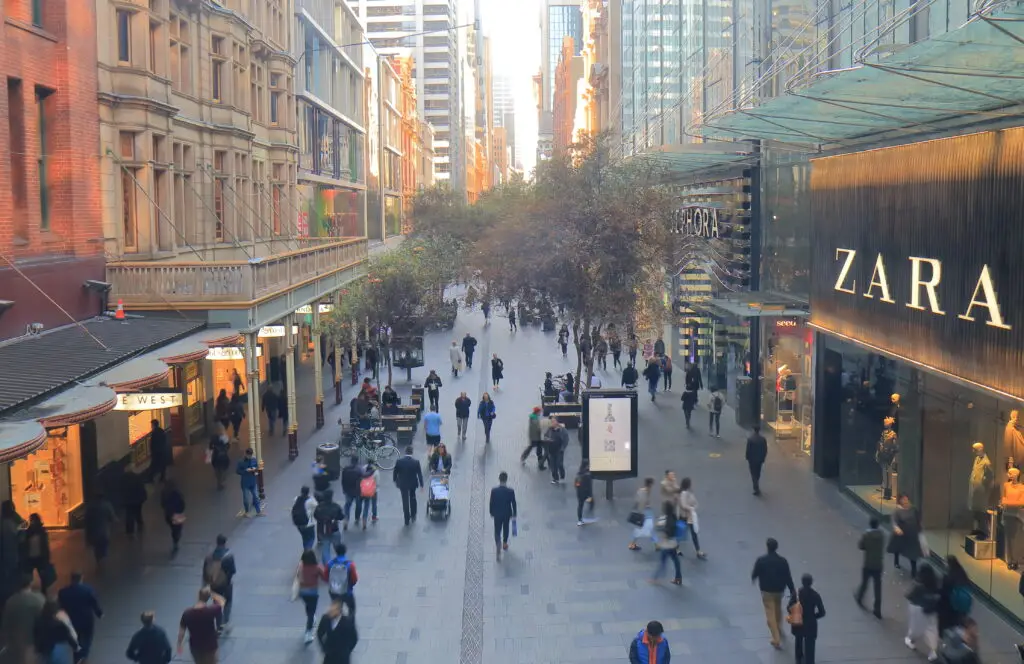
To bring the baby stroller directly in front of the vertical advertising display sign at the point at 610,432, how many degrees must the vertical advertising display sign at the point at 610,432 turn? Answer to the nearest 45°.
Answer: approximately 45° to its right

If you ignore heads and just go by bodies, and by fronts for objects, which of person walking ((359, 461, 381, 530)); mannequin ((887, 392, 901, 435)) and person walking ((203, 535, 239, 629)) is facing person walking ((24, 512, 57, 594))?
the mannequin

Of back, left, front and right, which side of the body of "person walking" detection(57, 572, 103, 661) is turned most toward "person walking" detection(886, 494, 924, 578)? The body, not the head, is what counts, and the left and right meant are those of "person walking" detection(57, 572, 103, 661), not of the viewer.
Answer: right

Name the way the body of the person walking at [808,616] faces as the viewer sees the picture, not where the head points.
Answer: away from the camera

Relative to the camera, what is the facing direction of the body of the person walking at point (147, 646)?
away from the camera

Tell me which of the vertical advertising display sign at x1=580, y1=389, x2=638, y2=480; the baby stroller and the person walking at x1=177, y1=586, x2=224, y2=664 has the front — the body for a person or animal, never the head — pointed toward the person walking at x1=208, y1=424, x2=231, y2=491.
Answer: the person walking at x1=177, y1=586, x2=224, y2=664

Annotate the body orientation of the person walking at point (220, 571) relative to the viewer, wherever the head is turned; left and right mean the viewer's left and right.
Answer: facing away from the viewer and to the right of the viewer

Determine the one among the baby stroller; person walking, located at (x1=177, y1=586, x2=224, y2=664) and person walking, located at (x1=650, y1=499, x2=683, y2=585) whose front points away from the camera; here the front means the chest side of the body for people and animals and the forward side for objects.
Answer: person walking, located at (x1=177, y1=586, x2=224, y2=664)

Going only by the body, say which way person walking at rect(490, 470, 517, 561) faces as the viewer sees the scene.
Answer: away from the camera
